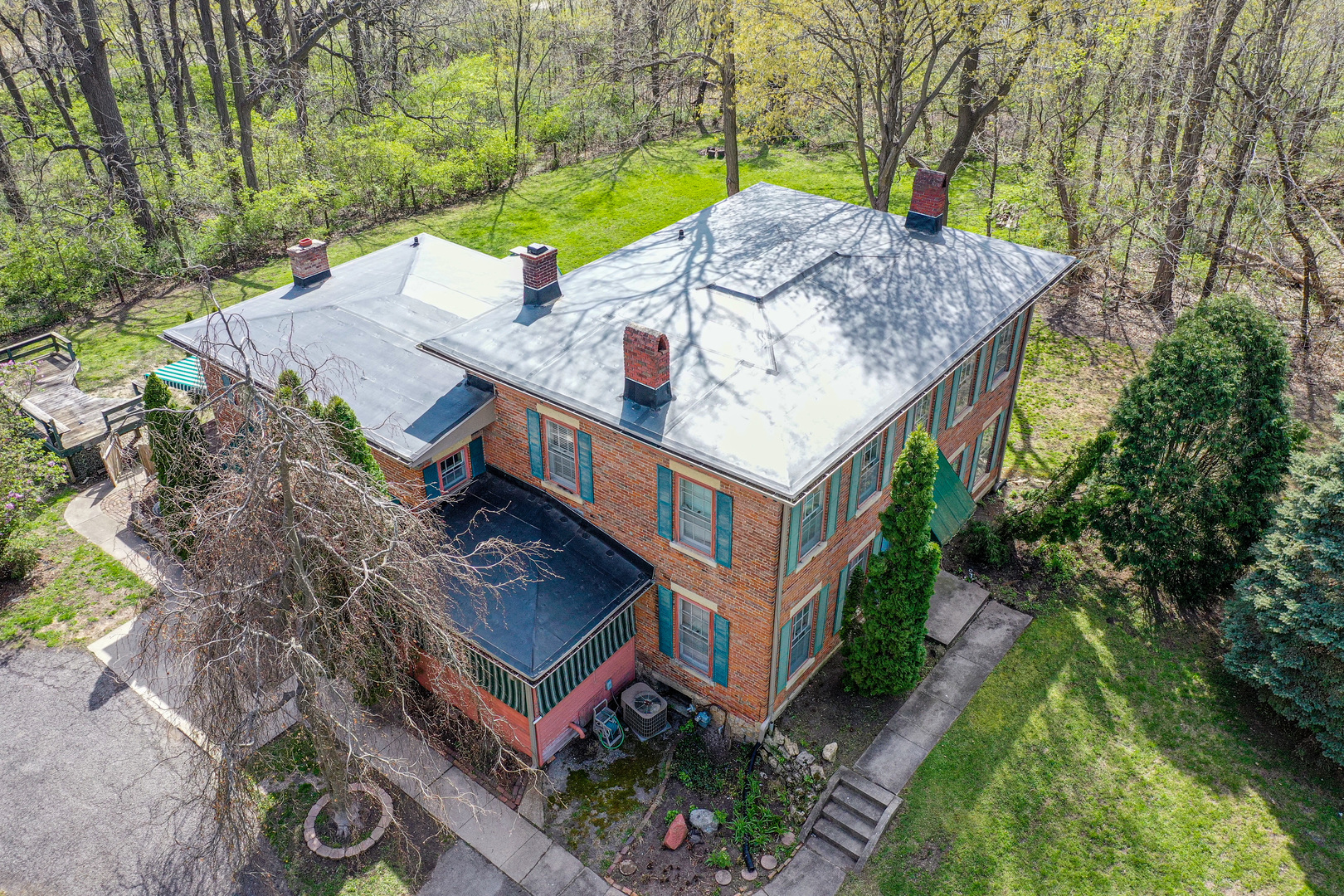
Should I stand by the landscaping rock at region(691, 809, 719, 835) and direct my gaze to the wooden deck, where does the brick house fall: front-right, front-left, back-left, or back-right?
front-right

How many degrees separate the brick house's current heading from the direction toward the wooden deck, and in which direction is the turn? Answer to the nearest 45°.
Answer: approximately 180°

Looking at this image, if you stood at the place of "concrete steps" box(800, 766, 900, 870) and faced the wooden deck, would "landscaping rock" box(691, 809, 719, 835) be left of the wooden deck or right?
left

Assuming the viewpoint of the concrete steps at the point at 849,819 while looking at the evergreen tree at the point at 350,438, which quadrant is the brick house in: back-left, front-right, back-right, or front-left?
front-right

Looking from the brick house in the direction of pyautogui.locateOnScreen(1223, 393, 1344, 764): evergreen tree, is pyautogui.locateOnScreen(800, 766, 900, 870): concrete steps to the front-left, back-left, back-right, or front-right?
front-right

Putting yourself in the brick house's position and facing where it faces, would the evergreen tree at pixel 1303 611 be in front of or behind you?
in front

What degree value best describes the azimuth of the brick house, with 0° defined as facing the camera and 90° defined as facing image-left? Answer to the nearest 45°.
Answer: approximately 315°

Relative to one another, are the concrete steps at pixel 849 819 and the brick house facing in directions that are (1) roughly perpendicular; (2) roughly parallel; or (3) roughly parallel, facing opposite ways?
roughly perpendicular

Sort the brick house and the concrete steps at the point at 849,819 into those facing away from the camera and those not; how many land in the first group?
0

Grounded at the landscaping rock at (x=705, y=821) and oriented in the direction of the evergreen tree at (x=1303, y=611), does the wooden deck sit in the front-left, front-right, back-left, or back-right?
back-left

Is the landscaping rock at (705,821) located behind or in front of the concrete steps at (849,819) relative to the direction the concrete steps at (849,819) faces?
in front
